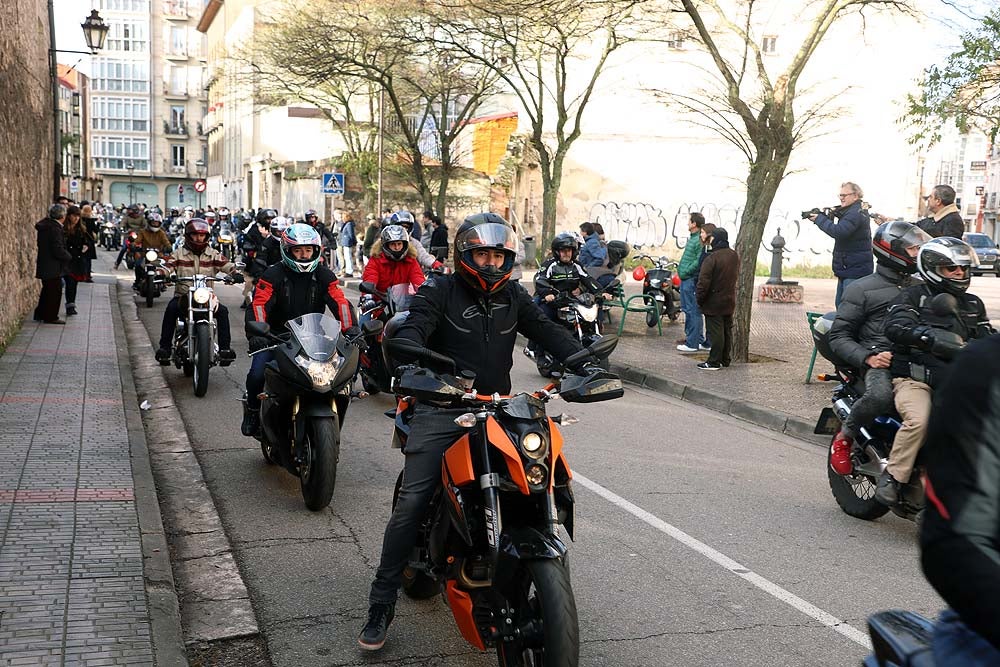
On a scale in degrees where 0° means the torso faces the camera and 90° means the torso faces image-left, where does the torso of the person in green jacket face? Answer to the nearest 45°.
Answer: approximately 90°

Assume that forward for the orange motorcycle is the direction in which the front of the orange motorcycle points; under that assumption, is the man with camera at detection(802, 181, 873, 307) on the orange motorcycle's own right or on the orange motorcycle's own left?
on the orange motorcycle's own left

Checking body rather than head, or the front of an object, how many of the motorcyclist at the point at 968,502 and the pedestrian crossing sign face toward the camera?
1

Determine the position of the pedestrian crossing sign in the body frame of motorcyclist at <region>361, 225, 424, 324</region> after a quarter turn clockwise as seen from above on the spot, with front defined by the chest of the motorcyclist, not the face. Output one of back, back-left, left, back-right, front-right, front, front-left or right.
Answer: right

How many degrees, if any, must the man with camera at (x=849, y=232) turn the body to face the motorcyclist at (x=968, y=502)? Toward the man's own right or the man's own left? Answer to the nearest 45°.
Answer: approximately 90° to the man's own left
